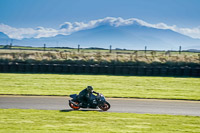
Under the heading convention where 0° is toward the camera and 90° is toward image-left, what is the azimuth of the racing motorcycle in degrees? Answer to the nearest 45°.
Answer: approximately 270°

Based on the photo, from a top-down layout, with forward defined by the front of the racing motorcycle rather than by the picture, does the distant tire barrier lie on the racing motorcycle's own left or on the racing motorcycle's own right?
on the racing motorcycle's own left
